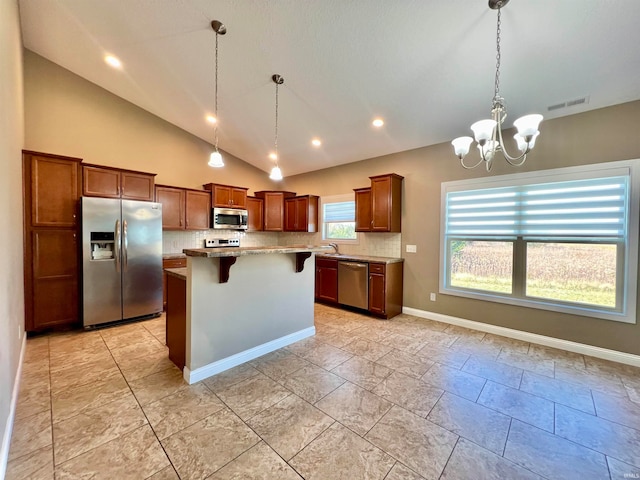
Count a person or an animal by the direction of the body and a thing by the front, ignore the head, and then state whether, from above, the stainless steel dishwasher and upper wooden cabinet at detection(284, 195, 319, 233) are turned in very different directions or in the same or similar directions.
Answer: same or similar directions

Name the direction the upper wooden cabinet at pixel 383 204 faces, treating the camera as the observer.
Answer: facing the viewer and to the left of the viewer

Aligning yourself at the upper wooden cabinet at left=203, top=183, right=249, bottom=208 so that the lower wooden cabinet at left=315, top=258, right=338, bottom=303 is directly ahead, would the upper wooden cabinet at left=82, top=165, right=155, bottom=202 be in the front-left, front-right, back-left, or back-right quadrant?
back-right

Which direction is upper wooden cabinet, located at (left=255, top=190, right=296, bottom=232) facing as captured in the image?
toward the camera

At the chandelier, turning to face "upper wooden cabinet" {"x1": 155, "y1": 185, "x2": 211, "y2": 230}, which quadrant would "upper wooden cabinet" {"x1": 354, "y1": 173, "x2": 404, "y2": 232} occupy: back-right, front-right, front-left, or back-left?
front-right

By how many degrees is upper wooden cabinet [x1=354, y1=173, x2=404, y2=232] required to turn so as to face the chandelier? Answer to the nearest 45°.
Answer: approximately 45° to its left

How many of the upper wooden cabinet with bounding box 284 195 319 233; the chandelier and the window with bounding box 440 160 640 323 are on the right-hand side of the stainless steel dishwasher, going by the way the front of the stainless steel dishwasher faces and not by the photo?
1

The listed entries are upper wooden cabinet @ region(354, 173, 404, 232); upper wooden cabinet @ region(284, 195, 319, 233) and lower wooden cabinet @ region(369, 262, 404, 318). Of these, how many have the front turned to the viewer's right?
0

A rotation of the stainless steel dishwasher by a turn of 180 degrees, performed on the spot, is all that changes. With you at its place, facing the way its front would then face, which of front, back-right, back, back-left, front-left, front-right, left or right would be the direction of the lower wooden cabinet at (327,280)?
left

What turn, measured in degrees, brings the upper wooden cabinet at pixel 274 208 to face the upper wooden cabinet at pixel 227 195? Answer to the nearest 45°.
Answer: approximately 45° to its right
